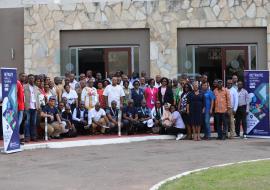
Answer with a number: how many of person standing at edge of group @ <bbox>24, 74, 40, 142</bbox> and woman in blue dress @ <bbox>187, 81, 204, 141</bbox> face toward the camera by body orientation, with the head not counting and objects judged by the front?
2

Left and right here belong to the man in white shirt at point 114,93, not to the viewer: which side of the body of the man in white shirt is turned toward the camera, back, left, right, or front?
front

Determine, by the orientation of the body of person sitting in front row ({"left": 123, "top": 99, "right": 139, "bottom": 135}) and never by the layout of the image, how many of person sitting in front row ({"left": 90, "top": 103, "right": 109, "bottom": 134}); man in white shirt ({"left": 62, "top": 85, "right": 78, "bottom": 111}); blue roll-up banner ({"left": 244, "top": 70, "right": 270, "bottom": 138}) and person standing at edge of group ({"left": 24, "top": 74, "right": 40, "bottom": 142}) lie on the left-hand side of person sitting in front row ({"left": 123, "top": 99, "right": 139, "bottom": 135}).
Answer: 1

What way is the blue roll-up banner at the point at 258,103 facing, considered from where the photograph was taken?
facing the viewer

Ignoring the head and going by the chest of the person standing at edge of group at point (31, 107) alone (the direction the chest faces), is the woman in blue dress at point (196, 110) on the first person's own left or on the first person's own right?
on the first person's own left

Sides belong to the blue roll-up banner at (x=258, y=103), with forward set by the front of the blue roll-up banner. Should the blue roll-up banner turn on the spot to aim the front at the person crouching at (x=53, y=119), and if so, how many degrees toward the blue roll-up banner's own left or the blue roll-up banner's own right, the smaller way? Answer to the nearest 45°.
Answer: approximately 45° to the blue roll-up banner's own right

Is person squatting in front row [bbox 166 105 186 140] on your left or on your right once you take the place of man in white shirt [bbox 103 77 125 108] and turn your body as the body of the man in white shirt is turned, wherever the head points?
on your left

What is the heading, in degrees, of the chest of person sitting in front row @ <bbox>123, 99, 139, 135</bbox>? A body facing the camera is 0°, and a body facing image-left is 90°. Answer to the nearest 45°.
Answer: approximately 0°

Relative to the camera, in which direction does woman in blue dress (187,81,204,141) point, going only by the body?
toward the camera

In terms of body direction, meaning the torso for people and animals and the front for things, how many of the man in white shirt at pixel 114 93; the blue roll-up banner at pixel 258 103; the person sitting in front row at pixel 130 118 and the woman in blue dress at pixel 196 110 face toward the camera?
4

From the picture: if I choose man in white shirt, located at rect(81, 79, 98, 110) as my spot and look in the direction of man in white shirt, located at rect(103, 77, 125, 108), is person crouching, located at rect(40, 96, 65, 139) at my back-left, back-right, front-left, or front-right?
back-right

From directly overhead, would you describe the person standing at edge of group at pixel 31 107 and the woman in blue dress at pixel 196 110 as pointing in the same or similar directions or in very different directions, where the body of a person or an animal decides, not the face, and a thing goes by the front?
same or similar directions

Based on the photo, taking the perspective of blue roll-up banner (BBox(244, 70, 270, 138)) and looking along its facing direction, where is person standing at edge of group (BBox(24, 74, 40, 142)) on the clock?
The person standing at edge of group is roughly at 2 o'clock from the blue roll-up banner.
